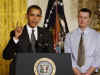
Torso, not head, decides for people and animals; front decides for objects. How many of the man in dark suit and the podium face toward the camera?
2

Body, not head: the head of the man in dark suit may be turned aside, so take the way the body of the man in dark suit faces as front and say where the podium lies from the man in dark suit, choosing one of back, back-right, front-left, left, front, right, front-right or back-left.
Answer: front

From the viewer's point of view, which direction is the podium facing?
toward the camera

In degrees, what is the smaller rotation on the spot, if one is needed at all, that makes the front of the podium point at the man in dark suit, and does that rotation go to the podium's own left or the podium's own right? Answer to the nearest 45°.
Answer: approximately 180°

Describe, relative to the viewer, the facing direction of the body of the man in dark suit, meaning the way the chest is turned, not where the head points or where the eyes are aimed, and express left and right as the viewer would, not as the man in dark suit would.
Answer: facing the viewer
